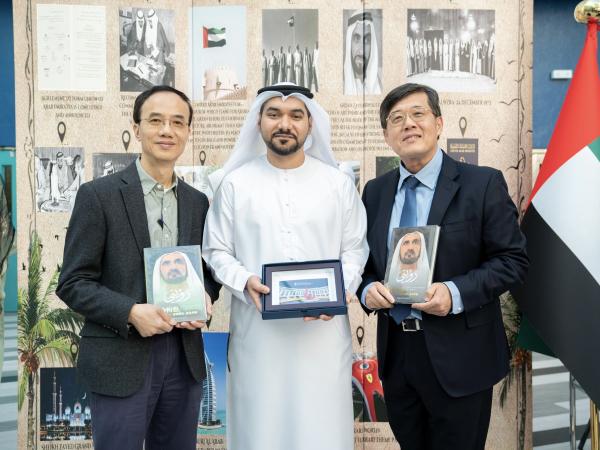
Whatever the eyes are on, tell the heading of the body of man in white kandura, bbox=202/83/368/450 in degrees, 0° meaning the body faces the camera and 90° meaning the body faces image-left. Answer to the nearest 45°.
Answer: approximately 0°

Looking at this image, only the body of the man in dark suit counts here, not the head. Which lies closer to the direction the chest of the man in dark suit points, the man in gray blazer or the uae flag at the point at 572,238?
the man in gray blazer

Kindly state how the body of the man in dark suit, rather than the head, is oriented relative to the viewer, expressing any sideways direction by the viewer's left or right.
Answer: facing the viewer and to the left of the viewer

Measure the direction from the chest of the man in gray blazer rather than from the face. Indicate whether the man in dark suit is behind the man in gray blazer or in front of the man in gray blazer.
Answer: in front

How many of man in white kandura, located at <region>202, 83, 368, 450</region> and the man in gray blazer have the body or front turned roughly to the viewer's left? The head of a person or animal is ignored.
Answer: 0

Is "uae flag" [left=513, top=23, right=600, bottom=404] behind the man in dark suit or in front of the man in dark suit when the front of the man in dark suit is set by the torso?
behind

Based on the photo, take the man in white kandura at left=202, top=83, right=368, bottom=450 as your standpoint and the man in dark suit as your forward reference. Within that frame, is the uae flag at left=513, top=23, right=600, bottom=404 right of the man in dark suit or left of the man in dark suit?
left

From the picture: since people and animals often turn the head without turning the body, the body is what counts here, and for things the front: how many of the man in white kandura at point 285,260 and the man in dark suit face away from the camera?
0

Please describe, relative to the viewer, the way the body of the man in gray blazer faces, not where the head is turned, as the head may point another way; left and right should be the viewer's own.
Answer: facing the viewer and to the right of the viewer
